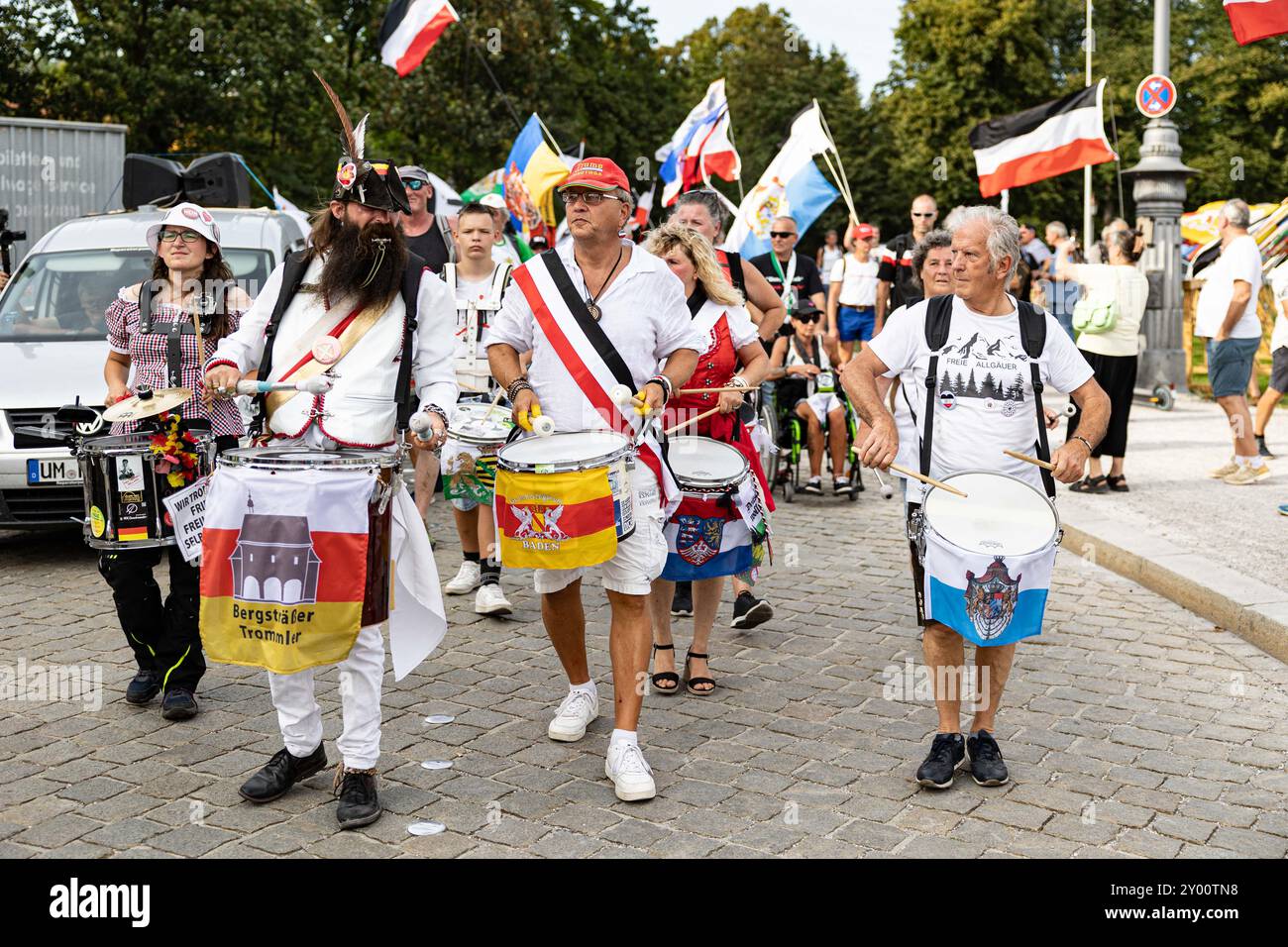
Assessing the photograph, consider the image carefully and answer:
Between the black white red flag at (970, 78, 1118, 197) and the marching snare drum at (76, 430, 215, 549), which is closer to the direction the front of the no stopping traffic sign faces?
the marching snare drum

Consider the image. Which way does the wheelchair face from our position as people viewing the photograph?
facing the viewer

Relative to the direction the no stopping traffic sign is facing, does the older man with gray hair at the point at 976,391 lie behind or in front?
in front

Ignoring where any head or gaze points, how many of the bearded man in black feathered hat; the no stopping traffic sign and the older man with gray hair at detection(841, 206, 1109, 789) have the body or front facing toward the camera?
3

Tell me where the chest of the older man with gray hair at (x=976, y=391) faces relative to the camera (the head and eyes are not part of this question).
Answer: toward the camera

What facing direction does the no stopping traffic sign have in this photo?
toward the camera

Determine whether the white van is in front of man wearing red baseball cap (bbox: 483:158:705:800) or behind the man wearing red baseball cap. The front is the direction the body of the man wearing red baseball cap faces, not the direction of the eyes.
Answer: behind

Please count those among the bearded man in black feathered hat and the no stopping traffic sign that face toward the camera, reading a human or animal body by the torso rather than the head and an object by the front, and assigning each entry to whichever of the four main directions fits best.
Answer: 2

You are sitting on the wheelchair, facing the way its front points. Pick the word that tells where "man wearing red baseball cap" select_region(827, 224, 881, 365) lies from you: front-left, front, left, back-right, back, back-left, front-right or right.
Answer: back
